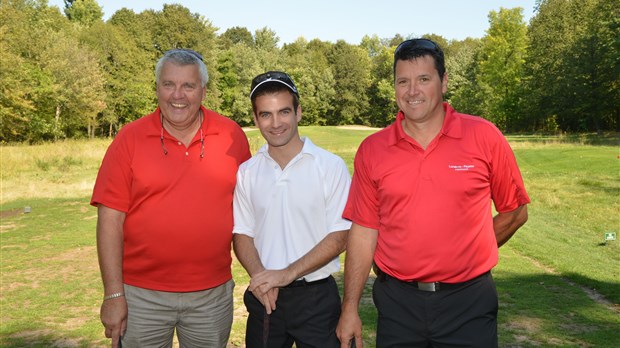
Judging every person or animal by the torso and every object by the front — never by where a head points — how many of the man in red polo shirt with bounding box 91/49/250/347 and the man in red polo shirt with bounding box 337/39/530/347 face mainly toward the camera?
2

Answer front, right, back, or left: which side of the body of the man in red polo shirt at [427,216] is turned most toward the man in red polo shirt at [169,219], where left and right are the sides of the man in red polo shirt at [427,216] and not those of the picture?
right

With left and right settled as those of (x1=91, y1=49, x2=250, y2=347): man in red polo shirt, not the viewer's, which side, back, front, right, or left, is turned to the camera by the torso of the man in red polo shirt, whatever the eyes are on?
front

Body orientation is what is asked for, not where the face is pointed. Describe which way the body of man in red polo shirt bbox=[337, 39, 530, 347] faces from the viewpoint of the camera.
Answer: toward the camera

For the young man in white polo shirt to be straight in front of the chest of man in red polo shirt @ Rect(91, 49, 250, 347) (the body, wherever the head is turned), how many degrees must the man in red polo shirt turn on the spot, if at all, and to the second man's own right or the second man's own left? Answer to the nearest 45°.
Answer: approximately 45° to the second man's own left

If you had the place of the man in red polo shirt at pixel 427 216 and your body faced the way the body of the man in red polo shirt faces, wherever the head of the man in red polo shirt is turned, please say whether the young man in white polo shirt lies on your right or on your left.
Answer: on your right
